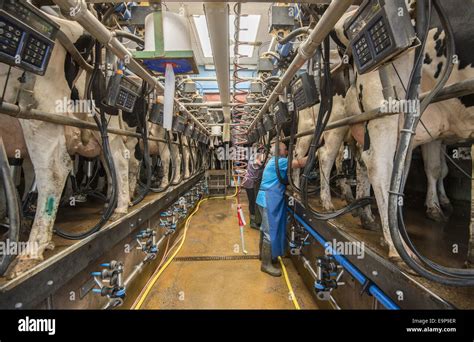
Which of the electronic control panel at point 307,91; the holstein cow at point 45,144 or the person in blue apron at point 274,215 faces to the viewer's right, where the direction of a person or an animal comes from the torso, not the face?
the person in blue apron

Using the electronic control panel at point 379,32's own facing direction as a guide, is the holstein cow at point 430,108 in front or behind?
behind

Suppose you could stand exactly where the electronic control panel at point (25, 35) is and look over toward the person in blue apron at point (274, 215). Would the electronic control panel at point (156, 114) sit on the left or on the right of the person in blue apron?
left

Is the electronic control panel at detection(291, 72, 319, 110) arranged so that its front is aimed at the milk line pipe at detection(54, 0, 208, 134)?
yes

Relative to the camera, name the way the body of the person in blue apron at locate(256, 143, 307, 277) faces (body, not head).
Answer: to the viewer's right

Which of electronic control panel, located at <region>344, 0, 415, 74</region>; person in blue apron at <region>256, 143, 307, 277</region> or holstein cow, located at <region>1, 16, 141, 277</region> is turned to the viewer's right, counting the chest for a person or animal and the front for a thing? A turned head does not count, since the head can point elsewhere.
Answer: the person in blue apron

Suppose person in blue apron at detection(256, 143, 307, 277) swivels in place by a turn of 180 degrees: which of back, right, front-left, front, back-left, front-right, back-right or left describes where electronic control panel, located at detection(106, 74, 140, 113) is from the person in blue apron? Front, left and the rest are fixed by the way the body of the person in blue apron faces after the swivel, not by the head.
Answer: front-left

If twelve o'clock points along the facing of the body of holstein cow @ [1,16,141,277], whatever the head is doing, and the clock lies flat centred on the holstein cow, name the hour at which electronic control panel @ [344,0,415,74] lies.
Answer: The electronic control panel is roughly at 6 o'clock from the holstein cow.

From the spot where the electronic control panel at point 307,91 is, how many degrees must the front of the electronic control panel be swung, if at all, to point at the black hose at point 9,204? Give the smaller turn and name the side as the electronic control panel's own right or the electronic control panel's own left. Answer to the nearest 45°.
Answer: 0° — it already faces it

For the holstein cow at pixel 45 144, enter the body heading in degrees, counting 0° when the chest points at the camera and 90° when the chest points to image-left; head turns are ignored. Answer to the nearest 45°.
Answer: approximately 135°
